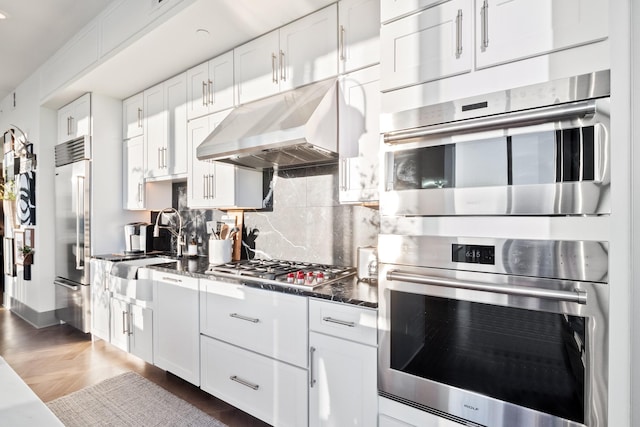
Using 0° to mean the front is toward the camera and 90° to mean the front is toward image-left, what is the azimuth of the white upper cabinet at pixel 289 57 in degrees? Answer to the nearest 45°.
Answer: approximately 45°

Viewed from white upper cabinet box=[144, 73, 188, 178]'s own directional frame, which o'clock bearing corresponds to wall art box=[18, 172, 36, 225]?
The wall art is roughly at 3 o'clock from the white upper cabinet.

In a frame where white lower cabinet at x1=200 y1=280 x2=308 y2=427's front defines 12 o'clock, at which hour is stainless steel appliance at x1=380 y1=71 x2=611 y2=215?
The stainless steel appliance is roughly at 9 o'clock from the white lower cabinet.

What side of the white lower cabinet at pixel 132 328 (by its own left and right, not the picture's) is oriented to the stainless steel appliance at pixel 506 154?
left
